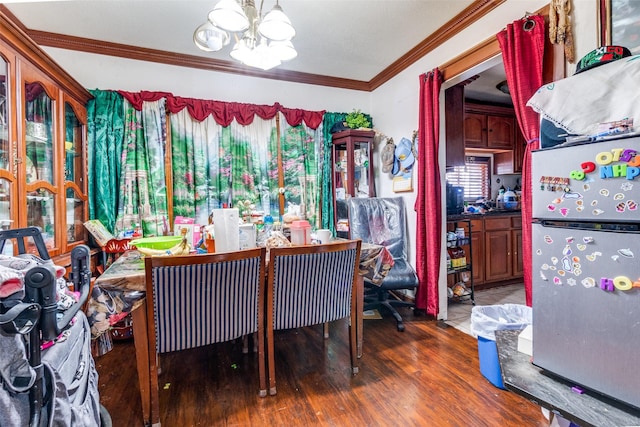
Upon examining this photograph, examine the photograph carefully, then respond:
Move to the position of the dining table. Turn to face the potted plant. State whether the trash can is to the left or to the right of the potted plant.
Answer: right

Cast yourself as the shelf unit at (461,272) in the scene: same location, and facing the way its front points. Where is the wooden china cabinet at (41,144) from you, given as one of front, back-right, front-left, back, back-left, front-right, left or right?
front-right

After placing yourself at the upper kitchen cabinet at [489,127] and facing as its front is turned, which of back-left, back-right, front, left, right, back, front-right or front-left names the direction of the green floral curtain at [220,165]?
front-right

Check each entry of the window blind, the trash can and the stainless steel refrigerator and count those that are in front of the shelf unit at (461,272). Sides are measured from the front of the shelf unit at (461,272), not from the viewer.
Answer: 2

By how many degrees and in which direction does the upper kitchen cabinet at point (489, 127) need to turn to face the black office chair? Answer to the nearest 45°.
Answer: approximately 45° to its right

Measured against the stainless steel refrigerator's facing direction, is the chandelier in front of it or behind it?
in front

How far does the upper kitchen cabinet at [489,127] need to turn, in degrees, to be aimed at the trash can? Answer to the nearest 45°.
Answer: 0° — it already faces it

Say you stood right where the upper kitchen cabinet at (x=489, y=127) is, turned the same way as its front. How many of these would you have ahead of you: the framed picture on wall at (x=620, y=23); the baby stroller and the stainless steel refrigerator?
3

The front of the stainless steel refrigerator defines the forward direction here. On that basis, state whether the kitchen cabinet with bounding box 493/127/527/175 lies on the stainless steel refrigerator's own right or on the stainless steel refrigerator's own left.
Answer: on the stainless steel refrigerator's own right

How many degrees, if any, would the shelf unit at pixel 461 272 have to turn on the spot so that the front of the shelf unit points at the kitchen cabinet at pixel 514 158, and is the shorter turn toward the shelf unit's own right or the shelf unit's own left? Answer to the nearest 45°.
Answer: approximately 135° to the shelf unit's own left

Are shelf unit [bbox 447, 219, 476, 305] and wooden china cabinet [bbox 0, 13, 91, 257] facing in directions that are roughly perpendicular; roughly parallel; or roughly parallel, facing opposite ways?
roughly perpendicular

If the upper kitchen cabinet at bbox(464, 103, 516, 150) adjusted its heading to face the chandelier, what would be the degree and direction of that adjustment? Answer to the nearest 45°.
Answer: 0° — it already faces it

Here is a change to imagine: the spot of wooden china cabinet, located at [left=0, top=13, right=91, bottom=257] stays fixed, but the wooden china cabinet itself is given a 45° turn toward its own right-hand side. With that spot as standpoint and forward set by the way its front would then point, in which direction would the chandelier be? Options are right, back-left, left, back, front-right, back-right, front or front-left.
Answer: front-left

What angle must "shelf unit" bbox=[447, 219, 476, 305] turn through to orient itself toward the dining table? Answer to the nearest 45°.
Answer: approximately 45° to its right

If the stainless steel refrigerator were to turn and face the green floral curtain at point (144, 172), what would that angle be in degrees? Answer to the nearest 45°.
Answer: approximately 45° to its right

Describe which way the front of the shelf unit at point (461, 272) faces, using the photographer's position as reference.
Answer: facing the viewer

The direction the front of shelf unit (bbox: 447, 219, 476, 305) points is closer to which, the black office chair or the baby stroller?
the baby stroller

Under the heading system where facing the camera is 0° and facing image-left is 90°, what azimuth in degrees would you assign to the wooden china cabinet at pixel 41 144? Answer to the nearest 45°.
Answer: approximately 315°
